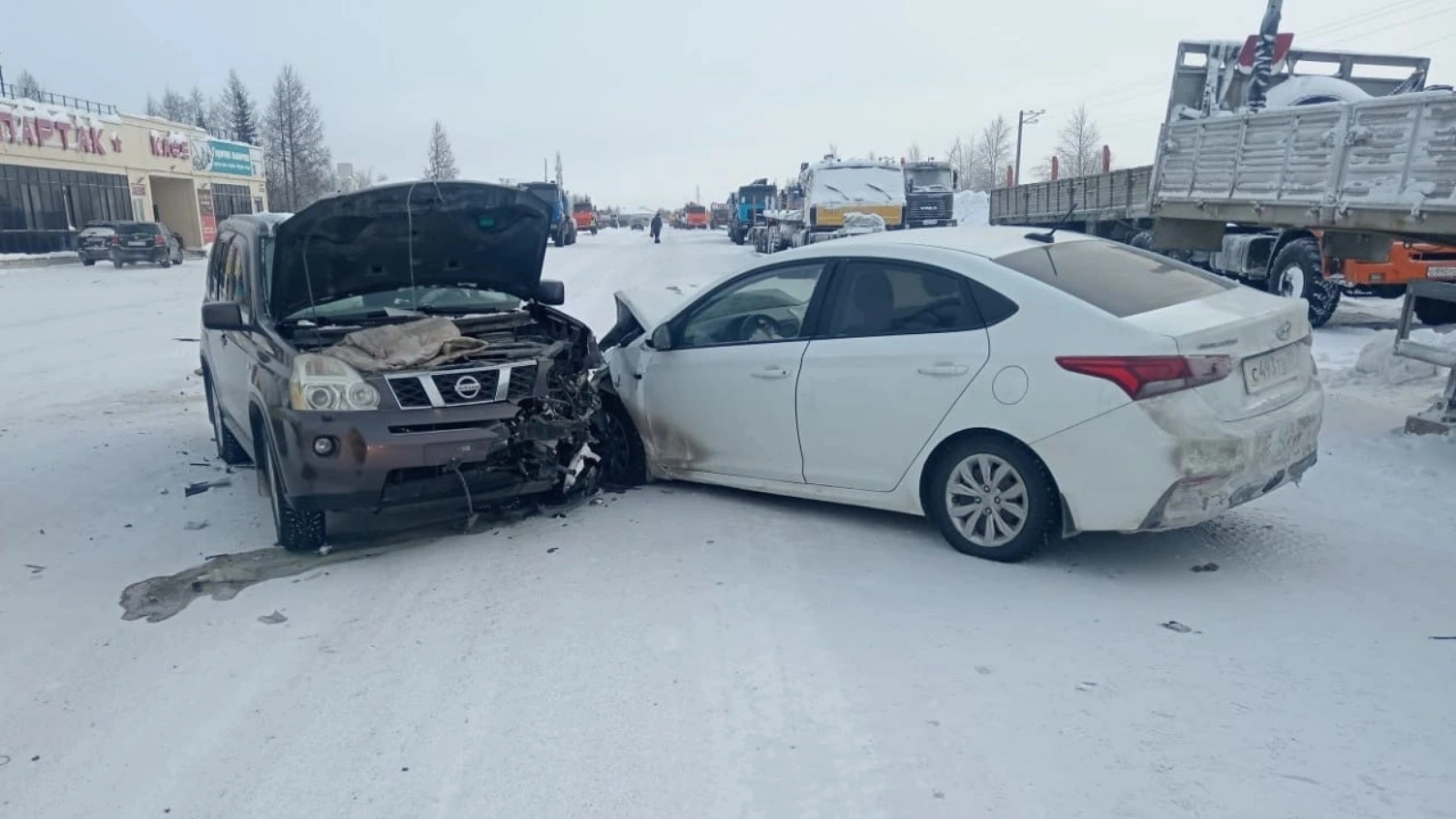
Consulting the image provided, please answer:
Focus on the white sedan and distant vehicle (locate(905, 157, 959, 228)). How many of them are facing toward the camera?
1

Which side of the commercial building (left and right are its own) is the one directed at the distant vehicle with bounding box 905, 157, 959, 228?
front

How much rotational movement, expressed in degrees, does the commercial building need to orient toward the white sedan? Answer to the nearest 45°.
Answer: approximately 45° to its right

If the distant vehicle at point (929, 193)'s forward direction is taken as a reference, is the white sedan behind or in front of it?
in front

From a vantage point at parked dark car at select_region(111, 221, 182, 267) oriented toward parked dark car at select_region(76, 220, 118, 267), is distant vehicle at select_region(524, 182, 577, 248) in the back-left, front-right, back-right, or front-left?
back-right

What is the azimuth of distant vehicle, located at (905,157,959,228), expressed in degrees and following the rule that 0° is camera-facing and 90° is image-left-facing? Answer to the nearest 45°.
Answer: approximately 0°

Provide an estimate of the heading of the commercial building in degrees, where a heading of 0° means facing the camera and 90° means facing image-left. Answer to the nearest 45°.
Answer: approximately 315°

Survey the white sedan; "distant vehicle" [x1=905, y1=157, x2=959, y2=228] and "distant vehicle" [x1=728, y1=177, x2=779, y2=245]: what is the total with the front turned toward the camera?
2

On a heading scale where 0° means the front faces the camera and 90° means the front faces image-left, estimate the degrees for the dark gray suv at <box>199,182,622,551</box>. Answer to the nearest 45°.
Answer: approximately 315°

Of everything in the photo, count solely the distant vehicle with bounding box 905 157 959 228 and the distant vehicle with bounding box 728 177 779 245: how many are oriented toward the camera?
2

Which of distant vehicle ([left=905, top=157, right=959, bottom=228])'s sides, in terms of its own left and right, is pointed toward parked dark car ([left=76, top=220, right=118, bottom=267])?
right

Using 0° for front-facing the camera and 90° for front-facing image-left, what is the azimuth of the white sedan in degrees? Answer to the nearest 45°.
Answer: approximately 135°

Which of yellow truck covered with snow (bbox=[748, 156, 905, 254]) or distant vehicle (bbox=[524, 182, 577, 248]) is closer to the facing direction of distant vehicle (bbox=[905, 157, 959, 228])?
the yellow truck covered with snow

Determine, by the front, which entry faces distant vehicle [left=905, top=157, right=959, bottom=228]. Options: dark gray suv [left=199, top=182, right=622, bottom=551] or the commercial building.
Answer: the commercial building
